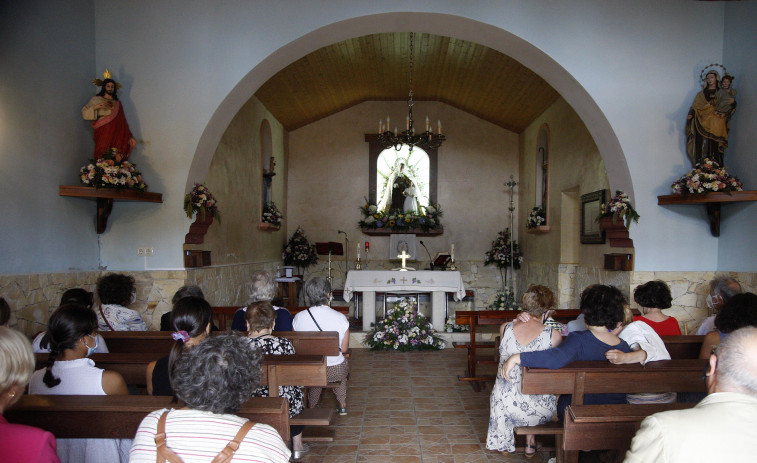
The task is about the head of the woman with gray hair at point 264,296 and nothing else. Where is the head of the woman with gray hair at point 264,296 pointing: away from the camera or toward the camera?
away from the camera

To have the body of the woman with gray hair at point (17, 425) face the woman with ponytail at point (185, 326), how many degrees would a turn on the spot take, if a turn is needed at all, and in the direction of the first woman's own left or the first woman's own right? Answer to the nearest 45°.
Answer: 0° — they already face them

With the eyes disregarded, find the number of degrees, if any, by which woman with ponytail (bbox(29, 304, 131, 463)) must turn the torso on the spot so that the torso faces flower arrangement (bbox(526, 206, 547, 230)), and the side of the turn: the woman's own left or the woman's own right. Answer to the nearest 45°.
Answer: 0° — they already face it

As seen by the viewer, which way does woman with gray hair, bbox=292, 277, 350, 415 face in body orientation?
away from the camera

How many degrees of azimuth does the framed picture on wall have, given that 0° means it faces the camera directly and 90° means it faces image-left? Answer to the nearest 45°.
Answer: approximately 45°

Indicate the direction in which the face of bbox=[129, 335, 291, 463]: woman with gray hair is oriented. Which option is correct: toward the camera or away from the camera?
away from the camera

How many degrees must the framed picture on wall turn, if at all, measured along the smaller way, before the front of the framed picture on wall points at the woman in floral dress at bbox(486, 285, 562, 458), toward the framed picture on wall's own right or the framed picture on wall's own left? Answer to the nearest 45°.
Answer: approximately 45° to the framed picture on wall's own left

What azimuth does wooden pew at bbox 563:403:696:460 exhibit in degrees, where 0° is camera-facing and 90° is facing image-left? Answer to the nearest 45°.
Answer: approximately 180°

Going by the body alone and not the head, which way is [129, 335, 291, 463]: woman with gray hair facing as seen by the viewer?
away from the camera

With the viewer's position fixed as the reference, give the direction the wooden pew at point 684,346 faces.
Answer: facing away from the viewer

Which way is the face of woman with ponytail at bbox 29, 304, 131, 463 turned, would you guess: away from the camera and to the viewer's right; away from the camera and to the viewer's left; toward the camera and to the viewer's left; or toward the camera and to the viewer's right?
away from the camera and to the viewer's right

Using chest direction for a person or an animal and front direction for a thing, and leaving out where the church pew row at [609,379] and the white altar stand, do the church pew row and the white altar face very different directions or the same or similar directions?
very different directions

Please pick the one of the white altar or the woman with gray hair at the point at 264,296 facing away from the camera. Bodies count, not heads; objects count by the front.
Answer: the woman with gray hair

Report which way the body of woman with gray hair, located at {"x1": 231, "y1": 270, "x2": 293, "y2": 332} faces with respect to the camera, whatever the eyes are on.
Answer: away from the camera
